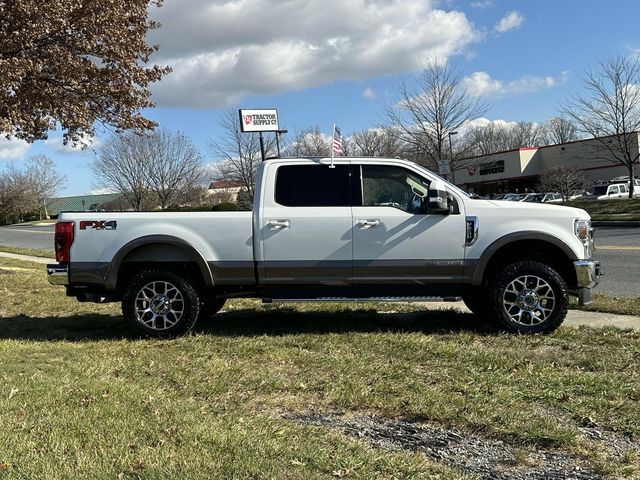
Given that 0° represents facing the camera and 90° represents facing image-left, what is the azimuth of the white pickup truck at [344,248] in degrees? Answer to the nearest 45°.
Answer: approximately 270°

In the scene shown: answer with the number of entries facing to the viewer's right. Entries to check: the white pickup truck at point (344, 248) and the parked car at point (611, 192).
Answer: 1

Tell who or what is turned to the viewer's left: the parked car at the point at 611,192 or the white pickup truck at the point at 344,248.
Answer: the parked car

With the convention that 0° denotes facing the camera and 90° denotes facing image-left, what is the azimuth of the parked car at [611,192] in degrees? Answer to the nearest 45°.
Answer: approximately 90°

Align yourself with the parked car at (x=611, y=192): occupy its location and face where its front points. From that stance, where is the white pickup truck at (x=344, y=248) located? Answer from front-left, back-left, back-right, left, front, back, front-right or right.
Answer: left

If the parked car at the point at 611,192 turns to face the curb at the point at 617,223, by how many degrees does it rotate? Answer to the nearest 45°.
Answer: approximately 90° to its left
